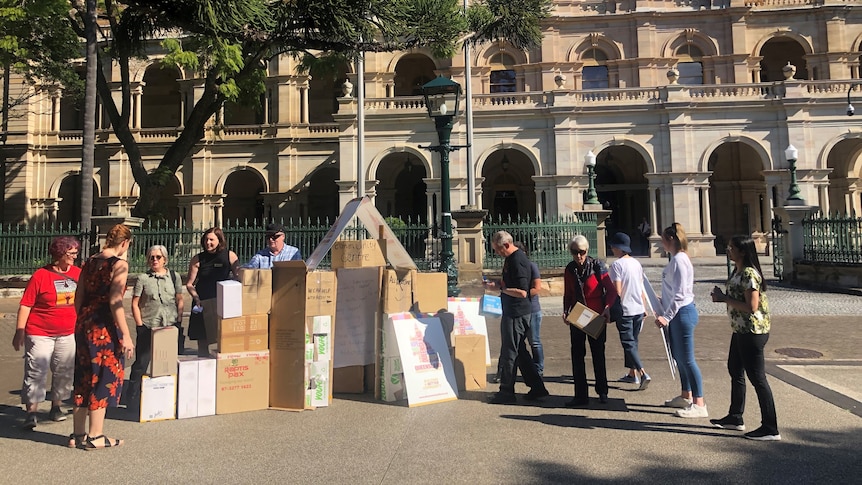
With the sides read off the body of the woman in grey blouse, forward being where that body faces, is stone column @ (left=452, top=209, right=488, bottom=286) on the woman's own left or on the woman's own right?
on the woman's own left

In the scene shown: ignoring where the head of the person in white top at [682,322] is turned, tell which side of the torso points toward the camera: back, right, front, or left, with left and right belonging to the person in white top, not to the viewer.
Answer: left

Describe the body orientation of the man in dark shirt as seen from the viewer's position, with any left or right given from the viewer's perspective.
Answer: facing to the left of the viewer

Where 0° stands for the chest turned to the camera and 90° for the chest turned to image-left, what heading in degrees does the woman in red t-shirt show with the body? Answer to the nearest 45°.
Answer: approximately 315°

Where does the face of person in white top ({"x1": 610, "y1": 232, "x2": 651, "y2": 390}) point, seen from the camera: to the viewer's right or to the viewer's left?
to the viewer's left

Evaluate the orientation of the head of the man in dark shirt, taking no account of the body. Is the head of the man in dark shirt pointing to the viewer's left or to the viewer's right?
to the viewer's left

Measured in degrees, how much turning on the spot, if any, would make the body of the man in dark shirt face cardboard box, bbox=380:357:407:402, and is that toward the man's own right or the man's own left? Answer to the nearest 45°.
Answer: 0° — they already face it

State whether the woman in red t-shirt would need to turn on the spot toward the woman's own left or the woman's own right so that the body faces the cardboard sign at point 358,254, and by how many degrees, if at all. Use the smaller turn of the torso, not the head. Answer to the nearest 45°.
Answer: approximately 45° to the woman's own left

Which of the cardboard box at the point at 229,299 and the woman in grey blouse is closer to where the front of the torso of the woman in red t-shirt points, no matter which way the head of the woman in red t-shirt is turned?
the cardboard box

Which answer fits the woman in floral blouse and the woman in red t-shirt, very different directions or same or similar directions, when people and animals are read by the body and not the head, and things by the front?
very different directions

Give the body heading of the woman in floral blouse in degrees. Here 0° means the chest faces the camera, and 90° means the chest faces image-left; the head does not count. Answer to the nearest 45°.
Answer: approximately 90°
